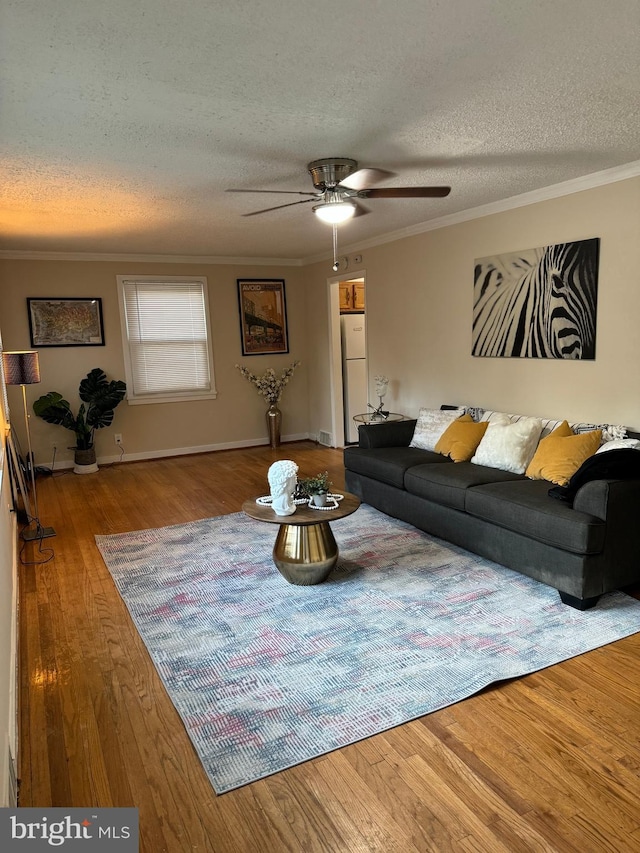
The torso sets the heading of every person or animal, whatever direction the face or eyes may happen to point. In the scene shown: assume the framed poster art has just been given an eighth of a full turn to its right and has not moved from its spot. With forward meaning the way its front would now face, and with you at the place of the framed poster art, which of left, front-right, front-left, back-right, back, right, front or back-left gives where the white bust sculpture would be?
front-left

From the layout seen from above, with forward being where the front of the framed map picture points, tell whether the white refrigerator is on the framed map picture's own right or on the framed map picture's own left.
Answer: on the framed map picture's own left

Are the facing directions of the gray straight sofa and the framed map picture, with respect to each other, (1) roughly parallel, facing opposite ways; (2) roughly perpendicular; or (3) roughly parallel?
roughly perpendicular

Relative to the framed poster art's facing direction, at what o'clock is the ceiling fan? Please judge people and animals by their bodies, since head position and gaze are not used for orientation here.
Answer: The ceiling fan is roughly at 12 o'clock from the framed poster art.

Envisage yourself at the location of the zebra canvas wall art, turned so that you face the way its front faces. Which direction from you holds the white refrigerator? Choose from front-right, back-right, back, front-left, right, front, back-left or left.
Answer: right

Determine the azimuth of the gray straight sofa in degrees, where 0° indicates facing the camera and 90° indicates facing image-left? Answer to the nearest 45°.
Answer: approximately 45°

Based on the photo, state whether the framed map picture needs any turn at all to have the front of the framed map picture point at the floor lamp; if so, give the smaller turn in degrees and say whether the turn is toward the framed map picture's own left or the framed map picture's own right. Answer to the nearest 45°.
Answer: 0° — it already faces it

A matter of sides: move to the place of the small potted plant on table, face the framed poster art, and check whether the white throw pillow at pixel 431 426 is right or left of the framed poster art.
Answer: right

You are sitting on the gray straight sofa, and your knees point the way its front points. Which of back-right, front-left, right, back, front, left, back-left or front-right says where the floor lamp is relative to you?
front-right

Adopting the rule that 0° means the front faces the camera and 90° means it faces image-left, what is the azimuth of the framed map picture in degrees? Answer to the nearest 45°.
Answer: approximately 0°

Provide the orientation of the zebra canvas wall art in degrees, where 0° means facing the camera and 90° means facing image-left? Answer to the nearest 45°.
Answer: approximately 45°

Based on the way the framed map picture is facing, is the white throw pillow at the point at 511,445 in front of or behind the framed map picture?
in front

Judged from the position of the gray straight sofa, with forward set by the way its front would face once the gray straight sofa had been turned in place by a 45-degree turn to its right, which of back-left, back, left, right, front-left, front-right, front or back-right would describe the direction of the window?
front-right

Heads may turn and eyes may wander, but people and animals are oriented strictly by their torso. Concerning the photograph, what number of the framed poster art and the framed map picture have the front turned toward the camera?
2

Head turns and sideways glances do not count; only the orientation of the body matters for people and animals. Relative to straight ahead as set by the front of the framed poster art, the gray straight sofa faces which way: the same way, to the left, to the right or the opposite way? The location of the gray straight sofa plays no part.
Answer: to the right
